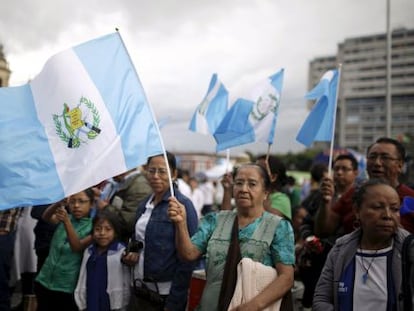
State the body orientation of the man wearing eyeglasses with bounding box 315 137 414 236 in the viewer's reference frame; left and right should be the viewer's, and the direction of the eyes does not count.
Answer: facing the viewer and to the left of the viewer

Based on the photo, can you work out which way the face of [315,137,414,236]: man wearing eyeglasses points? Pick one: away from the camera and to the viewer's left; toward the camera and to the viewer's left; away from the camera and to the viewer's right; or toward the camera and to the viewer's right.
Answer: toward the camera and to the viewer's left

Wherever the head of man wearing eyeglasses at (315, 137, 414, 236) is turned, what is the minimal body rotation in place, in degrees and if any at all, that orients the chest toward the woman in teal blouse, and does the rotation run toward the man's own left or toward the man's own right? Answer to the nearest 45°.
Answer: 0° — they already face them

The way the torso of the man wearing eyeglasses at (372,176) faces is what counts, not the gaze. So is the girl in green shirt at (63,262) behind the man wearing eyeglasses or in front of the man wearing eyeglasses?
in front

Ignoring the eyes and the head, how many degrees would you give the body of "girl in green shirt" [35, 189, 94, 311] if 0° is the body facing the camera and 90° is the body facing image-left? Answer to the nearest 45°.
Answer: approximately 45°

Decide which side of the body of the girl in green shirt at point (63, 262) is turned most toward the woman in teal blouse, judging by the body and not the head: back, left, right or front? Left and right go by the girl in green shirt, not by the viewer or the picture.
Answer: left

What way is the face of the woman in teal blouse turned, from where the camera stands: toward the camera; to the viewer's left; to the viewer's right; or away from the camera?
toward the camera

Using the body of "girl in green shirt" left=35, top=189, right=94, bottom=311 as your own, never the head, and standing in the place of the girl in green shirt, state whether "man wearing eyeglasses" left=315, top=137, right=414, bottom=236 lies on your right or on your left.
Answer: on your left

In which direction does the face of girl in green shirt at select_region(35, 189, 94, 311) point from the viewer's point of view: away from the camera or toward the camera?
toward the camera

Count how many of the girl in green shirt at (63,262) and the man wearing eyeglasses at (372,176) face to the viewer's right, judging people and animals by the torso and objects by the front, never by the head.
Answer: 0
